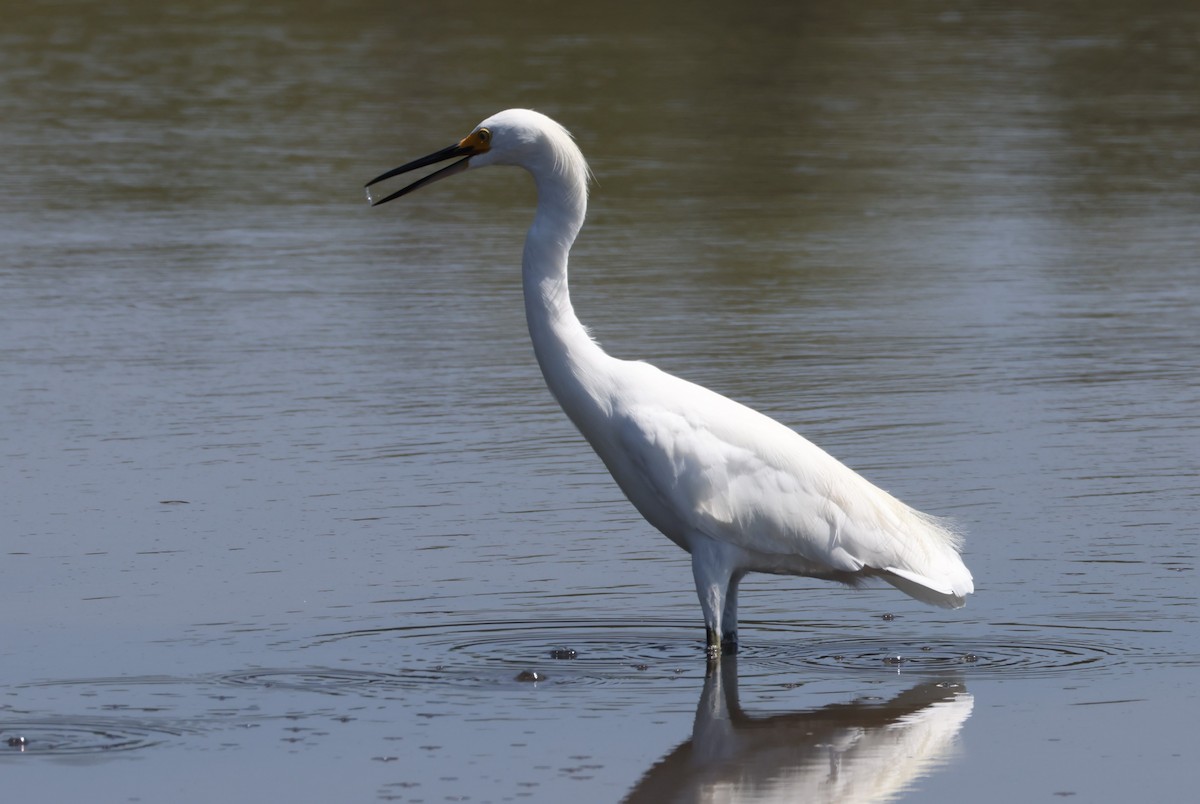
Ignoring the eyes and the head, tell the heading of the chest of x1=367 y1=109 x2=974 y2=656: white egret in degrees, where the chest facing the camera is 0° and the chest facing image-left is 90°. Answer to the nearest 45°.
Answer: approximately 90°
